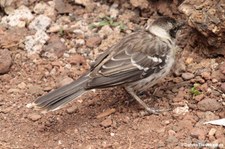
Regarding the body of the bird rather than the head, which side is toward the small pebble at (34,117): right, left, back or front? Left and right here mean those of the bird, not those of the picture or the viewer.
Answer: back

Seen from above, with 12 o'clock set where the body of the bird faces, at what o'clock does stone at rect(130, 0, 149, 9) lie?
The stone is roughly at 9 o'clock from the bird.

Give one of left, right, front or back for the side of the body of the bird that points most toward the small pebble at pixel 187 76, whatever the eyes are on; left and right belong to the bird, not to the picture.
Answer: front

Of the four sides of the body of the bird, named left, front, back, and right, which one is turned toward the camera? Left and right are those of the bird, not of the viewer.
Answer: right

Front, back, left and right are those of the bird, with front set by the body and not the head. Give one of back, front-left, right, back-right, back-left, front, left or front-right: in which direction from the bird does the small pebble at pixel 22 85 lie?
back

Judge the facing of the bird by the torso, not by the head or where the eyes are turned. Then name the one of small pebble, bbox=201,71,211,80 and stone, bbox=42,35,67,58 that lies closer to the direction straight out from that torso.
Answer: the small pebble

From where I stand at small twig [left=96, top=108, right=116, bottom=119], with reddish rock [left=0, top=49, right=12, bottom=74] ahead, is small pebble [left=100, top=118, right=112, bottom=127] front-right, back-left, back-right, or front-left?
back-left

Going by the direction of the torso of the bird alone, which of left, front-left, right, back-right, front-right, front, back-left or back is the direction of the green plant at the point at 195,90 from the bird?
front

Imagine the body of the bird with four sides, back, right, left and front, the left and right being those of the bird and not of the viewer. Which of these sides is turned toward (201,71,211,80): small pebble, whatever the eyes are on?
front

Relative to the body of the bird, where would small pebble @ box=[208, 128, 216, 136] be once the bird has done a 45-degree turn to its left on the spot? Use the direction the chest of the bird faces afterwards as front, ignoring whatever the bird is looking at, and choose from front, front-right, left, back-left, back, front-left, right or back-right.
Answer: right

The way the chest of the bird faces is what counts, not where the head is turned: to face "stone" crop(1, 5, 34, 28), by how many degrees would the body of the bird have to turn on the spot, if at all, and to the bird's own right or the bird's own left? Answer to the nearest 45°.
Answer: approximately 135° to the bird's own left

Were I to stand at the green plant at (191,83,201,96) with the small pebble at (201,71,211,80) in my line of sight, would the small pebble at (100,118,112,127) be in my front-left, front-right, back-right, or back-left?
back-left

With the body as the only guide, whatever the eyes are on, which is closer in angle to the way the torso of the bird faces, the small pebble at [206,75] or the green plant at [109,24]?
the small pebble

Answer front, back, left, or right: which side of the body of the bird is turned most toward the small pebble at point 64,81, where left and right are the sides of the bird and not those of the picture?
back

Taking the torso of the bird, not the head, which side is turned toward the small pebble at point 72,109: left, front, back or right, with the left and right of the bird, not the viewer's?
back
